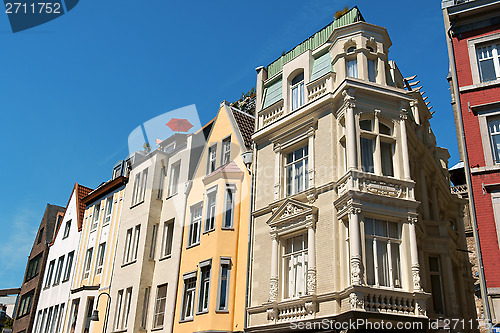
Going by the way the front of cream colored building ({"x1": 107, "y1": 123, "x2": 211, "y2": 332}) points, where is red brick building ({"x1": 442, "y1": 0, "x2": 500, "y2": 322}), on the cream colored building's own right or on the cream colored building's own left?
on the cream colored building's own left

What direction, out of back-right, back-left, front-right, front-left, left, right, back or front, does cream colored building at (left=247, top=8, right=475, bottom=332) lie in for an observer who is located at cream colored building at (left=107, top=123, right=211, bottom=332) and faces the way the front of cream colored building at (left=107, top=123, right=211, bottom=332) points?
left

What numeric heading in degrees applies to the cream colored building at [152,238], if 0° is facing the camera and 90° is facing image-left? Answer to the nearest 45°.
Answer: approximately 45°
